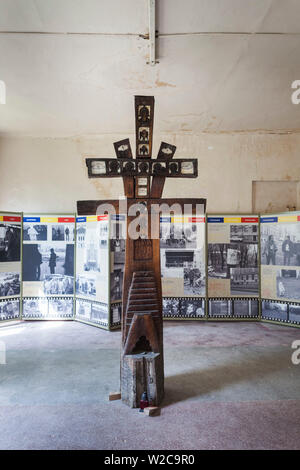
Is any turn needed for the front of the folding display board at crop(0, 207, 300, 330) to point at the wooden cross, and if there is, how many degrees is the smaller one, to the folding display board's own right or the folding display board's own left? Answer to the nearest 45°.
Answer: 0° — it already faces it

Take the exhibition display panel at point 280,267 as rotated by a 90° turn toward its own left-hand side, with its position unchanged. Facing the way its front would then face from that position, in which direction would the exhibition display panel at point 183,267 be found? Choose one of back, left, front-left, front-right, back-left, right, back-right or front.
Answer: back-right

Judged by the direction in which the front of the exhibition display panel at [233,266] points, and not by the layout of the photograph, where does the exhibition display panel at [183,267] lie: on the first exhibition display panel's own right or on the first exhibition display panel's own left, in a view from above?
on the first exhibition display panel's own right

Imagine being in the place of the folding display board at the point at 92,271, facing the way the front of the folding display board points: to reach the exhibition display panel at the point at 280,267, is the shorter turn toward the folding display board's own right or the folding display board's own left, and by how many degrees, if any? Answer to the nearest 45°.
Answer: approximately 135° to the folding display board's own left

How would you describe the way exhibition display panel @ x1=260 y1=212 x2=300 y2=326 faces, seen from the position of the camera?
facing the viewer and to the left of the viewer

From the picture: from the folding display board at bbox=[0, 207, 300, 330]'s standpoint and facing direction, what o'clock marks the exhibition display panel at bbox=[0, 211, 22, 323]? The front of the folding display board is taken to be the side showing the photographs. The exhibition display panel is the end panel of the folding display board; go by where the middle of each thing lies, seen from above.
The exhibition display panel is roughly at 3 o'clock from the folding display board.

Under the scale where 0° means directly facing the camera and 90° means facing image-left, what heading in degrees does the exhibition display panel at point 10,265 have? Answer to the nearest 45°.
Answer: approximately 315°

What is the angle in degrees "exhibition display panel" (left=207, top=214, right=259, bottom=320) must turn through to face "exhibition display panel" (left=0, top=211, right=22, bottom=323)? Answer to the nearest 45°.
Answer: approximately 90° to its right

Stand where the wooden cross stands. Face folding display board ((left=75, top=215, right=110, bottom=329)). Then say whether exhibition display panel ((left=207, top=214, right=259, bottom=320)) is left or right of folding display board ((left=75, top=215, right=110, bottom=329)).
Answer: right

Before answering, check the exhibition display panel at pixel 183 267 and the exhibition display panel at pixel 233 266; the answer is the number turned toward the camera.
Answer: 2
